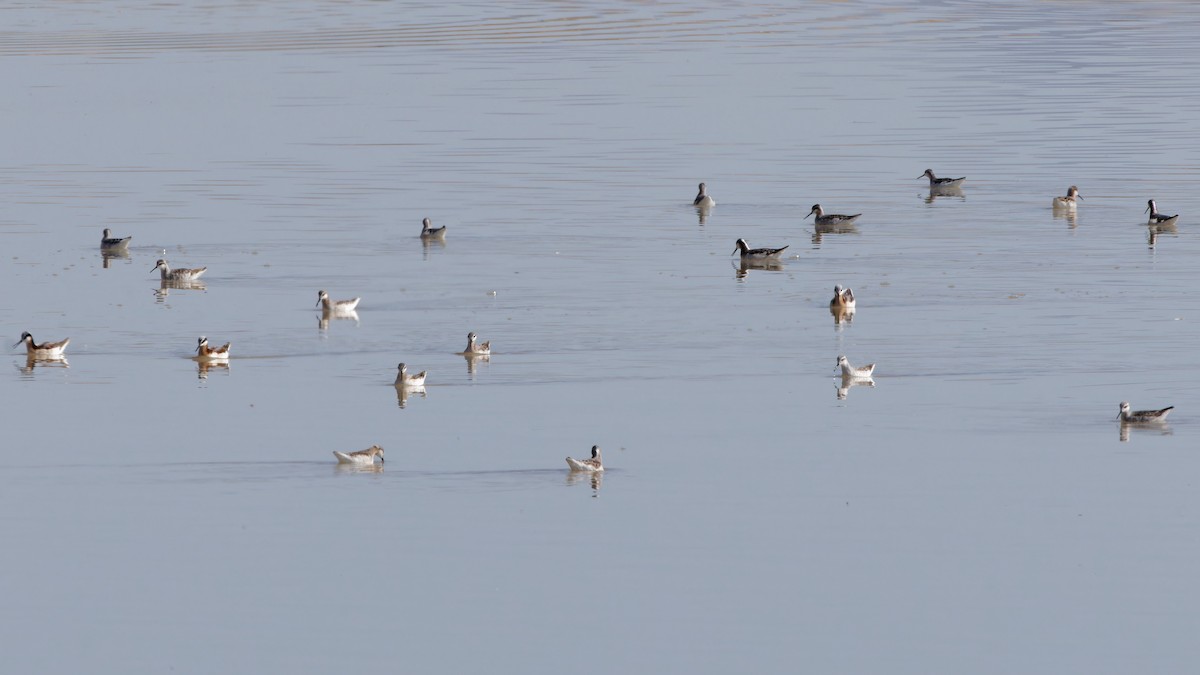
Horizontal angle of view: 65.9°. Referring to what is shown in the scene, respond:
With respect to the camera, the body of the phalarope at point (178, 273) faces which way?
to the viewer's left

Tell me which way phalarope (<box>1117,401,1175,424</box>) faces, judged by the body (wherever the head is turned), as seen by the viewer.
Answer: to the viewer's left

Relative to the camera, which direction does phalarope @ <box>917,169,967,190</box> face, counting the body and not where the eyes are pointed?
to the viewer's left

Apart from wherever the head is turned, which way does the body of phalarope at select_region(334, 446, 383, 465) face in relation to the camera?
to the viewer's right

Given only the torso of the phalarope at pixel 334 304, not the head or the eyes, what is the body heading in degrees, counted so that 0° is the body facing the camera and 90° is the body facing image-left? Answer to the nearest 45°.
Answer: approximately 90°

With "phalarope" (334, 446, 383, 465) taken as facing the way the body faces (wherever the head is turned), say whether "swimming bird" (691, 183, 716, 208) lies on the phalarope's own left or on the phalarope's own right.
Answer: on the phalarope's own left

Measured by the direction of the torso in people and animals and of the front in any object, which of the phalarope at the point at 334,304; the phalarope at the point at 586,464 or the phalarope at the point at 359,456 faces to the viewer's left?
the phalarope at the point at 334,304

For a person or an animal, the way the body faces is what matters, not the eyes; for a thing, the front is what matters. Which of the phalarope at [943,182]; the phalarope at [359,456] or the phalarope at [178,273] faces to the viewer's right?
the phalarope at [359,456]

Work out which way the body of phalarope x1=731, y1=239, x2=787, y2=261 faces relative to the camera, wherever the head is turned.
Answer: to the viewer's left

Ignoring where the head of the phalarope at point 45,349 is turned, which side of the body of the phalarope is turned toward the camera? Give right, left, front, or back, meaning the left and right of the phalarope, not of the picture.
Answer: left

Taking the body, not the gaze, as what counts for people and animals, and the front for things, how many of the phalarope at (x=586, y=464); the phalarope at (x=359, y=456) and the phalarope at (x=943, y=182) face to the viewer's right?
2

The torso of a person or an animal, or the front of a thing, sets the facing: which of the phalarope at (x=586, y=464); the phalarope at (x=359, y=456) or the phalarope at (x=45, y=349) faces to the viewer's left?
the phalarope at (x=45, y=349)

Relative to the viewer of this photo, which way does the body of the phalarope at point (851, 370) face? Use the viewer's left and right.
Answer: facing to the left of the viewer

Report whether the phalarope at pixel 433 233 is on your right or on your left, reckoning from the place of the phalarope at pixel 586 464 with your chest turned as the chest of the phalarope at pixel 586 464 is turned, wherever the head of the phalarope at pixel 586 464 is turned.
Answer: on your left

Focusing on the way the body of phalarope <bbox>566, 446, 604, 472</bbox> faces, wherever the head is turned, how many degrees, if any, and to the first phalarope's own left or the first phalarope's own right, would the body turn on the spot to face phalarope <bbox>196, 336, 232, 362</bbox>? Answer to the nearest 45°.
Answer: approximately 135° to the first phalarope's own left

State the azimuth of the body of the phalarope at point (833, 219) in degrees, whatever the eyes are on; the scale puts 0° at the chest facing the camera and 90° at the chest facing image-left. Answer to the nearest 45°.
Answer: approximately 90°
